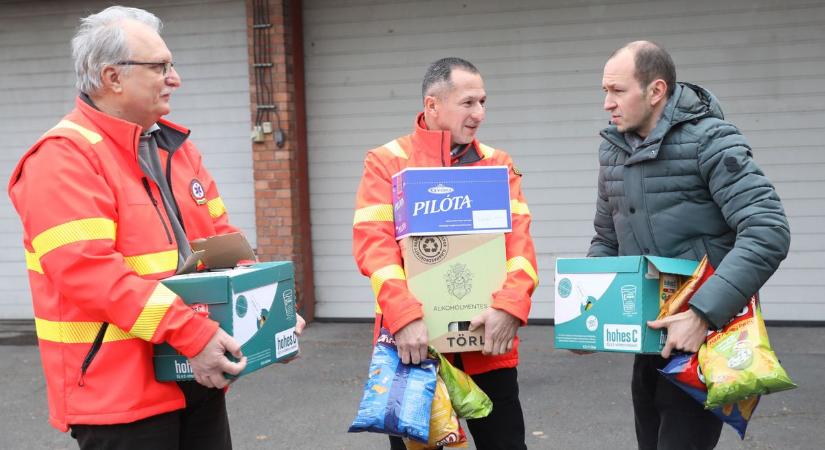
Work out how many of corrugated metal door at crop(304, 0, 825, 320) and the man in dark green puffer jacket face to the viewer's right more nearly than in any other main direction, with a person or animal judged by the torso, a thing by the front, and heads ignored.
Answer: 0

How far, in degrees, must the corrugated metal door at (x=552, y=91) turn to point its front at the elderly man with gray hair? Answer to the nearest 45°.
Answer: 0° — it already faces them

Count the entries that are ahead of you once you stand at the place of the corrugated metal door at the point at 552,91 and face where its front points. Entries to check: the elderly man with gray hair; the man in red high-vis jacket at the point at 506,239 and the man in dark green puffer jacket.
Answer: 3

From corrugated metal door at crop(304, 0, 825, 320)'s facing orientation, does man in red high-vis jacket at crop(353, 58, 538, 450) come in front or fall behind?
in front

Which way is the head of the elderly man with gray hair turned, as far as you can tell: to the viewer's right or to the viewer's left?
to the viewer's right

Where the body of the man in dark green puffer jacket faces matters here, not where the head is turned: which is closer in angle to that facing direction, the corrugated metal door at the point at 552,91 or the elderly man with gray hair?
the elderly man with gray hair

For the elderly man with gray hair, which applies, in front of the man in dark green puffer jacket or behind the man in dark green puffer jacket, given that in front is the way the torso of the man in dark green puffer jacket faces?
in front

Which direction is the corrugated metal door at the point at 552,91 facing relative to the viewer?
toward the camera

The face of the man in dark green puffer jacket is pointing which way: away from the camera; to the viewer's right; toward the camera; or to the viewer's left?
to the viewer's left

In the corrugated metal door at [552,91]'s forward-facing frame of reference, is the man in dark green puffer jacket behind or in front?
in front

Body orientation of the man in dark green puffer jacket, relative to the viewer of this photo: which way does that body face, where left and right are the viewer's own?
facing the viewer and to the left of the viewer

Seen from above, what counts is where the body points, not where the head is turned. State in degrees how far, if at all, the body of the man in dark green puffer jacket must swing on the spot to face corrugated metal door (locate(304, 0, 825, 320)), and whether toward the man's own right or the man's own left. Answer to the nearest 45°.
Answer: approximately 135° to the man's own right

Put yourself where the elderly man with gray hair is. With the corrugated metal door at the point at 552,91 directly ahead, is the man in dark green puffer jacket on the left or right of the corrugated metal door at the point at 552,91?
right
